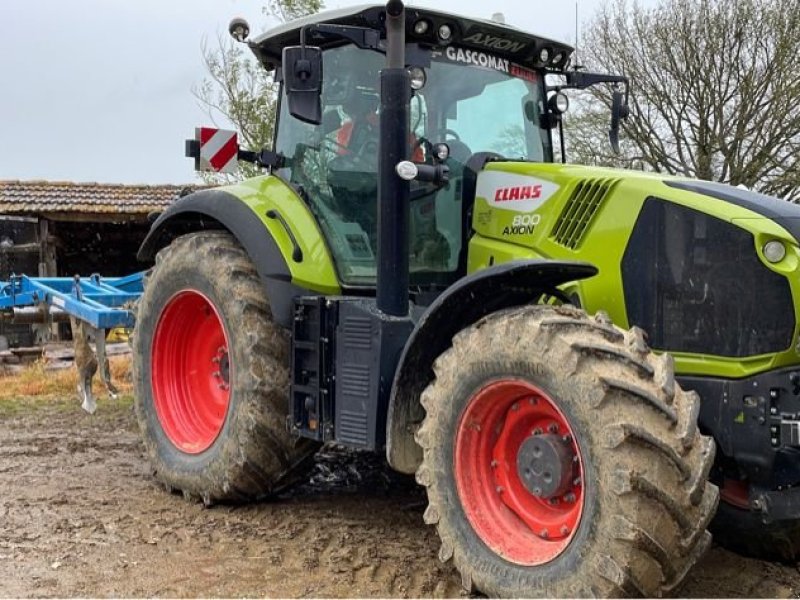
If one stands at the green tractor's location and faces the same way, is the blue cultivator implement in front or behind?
behind

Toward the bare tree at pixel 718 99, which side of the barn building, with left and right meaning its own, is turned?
left

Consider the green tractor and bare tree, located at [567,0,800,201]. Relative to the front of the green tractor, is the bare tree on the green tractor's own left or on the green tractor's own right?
on the green tractor's own left

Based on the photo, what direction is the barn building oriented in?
toward the camera

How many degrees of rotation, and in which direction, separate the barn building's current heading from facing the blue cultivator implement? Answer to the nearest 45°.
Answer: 0° — it already faces it

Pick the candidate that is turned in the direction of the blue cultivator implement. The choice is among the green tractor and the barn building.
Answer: the barn building

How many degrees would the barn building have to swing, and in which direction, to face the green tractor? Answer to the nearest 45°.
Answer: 0° — it already faces it

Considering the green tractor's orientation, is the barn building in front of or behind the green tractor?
behind

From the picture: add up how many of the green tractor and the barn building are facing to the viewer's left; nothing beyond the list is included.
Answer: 0

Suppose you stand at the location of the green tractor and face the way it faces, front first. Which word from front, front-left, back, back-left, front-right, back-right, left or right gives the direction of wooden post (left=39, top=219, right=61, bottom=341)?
back
